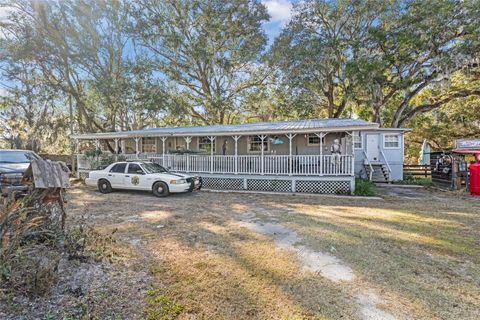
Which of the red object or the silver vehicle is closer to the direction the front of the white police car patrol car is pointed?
the red object

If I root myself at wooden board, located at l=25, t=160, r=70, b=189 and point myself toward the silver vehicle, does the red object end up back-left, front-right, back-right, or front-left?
back-right

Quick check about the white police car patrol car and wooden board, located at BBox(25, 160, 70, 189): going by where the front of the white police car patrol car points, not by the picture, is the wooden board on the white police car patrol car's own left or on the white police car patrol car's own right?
on the white police car patrol car's own right

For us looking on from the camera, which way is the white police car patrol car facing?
facing the viewer and to the right of the viewer

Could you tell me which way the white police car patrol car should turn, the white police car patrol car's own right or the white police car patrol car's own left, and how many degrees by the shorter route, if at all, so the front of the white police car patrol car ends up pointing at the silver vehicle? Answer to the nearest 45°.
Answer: approximately 135° to the white police car patrol car's own right

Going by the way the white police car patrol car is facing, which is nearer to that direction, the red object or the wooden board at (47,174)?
the red object

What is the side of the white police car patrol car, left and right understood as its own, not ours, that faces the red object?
front
